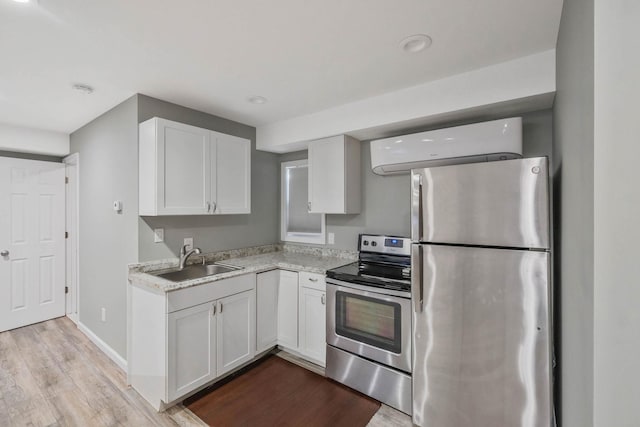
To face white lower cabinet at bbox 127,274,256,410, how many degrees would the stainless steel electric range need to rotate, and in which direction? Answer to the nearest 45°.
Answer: approximately 45° to its right

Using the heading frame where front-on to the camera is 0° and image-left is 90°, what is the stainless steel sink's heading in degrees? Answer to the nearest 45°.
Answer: approximately 315°

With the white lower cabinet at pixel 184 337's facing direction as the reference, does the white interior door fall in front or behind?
behind

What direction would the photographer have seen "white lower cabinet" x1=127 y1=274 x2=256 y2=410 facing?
facing the viewer and to the right of the viewer

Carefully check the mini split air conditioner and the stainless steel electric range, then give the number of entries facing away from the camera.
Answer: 0

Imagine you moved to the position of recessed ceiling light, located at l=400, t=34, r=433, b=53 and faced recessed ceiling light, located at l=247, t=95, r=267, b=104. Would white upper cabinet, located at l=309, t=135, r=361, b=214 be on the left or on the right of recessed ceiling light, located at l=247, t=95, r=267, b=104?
right

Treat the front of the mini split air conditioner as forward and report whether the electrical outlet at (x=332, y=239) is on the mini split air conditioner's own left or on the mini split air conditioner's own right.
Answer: on the mini split air conditioner's own right

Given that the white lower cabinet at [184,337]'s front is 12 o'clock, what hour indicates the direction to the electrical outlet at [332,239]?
The electrical outlet is roughly at 10 o'clock from the white lower cabinet.

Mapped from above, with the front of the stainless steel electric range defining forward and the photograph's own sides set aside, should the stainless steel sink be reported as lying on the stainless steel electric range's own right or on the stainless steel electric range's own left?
on the stainless steel electric range's own right
